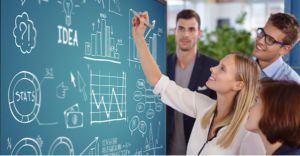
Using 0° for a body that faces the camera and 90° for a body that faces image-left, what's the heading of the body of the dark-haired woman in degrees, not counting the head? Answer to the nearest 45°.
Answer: approximately 135°

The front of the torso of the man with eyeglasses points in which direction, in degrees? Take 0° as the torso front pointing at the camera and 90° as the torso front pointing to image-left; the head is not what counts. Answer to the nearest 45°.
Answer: approximately 45°

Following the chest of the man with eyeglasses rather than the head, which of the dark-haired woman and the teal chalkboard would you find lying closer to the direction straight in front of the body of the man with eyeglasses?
the teal chalkboard

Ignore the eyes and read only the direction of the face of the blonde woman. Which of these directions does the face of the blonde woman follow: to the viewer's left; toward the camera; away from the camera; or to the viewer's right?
to the viewer's left

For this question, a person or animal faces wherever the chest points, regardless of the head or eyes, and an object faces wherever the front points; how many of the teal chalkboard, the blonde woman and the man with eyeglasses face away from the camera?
0

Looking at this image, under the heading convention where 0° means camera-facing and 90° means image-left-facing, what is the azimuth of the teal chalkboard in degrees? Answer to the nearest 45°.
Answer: approximately 315°

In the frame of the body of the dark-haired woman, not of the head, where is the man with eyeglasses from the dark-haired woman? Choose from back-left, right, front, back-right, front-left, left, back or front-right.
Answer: front-right

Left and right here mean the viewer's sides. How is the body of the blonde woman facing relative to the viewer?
facing the viewer and to the left of the viewer

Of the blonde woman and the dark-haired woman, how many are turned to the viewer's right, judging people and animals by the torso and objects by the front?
0

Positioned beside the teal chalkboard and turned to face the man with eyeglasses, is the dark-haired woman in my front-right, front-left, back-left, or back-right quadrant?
front-right

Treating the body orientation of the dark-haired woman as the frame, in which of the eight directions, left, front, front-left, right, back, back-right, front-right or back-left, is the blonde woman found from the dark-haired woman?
front

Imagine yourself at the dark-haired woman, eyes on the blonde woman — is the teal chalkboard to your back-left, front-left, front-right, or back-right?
front-left

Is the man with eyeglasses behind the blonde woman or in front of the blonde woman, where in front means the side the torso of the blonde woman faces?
behind
